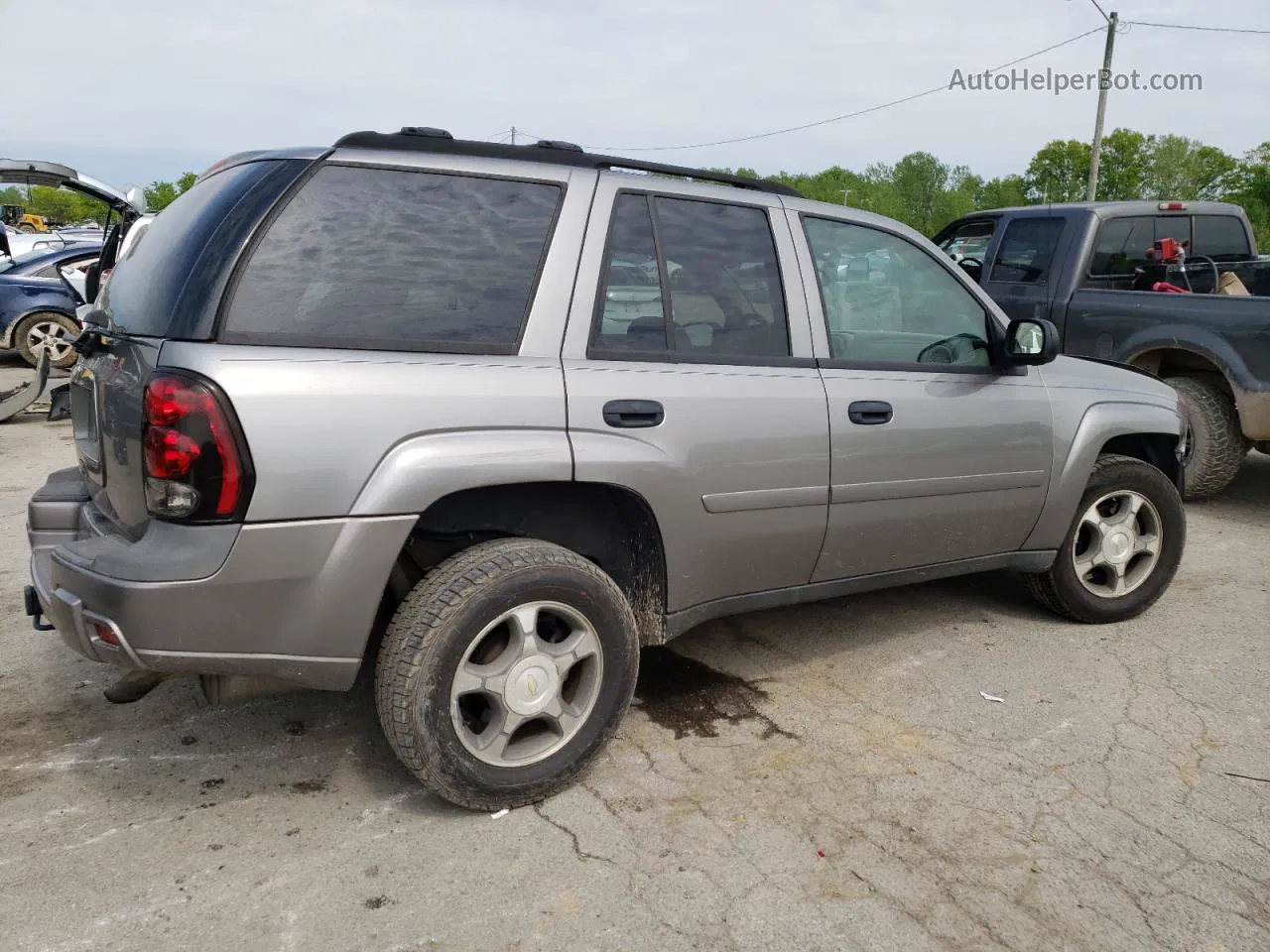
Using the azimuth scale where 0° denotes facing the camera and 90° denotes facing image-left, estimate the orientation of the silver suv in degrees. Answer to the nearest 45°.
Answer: approximately 225°

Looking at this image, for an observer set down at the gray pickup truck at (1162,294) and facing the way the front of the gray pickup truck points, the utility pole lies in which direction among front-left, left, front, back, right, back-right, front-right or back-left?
front-right

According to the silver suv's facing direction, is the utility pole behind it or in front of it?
in front

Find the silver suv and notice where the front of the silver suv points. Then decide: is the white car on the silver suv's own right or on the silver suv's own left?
on the silver suv's own left

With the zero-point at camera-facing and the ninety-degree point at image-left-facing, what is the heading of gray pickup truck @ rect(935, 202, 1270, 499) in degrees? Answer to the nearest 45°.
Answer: approximately 135°
